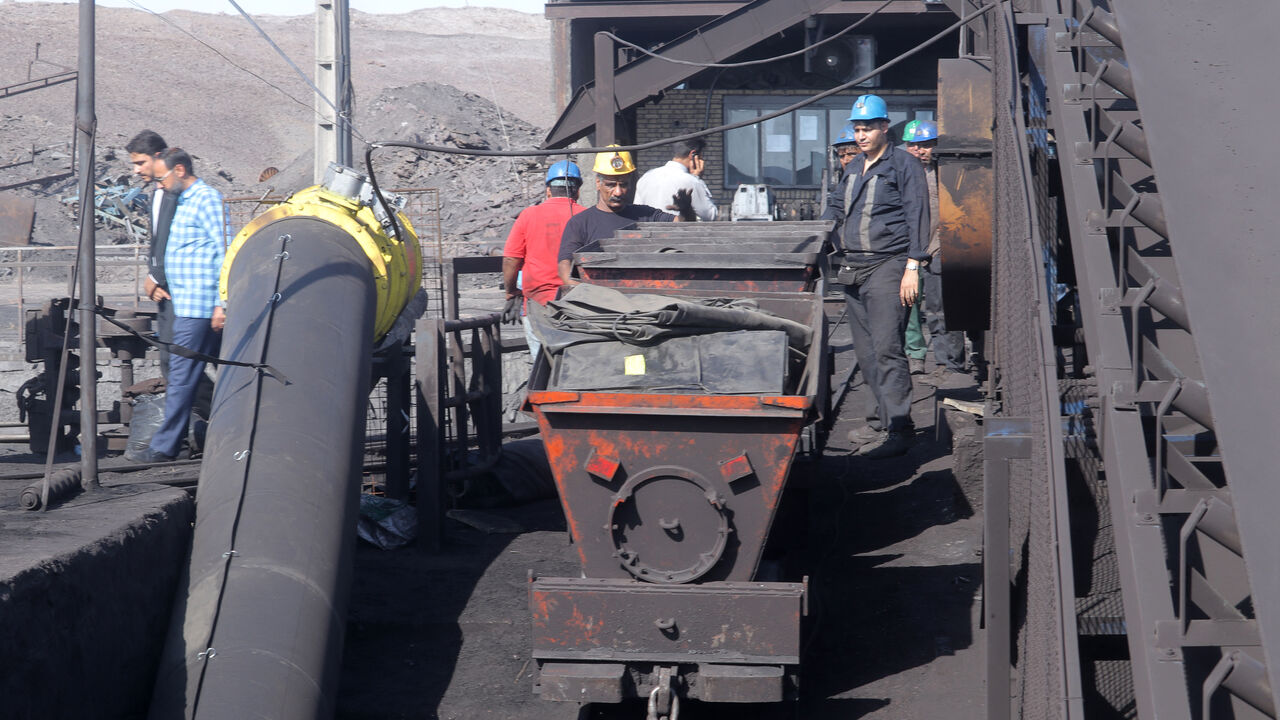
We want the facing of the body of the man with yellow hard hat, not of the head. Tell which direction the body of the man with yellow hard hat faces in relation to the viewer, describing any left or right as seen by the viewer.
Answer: facing the viewer

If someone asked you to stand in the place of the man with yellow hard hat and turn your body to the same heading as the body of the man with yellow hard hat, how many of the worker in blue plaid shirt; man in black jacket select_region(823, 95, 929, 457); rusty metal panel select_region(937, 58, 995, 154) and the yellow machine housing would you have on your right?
2

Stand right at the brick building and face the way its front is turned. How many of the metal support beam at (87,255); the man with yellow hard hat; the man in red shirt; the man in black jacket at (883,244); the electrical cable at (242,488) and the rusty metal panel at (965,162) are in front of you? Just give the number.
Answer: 6

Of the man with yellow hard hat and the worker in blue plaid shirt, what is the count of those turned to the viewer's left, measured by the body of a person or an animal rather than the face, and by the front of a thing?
1

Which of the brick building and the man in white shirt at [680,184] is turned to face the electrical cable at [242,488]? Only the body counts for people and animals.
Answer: the brick building

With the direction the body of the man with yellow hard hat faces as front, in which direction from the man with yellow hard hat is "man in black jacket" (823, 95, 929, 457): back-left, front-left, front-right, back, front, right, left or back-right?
left

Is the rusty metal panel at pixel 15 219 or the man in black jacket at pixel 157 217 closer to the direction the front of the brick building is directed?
the man in black jacket

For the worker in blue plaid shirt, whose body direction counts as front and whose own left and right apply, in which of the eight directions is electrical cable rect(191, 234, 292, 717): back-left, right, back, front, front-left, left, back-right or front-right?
left

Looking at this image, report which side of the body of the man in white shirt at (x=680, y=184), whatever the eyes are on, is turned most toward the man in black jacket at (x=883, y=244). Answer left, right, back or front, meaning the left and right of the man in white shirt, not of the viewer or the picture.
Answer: right

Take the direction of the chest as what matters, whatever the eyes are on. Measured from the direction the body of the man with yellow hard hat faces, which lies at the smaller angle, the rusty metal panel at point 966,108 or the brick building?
the rusty metal panel

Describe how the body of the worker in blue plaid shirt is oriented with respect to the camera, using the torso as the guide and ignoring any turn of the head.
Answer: to the viewer's left

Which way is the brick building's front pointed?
toward the camera

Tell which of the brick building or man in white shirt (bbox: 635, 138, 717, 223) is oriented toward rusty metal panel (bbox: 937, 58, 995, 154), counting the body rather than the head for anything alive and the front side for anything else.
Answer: the brick building
